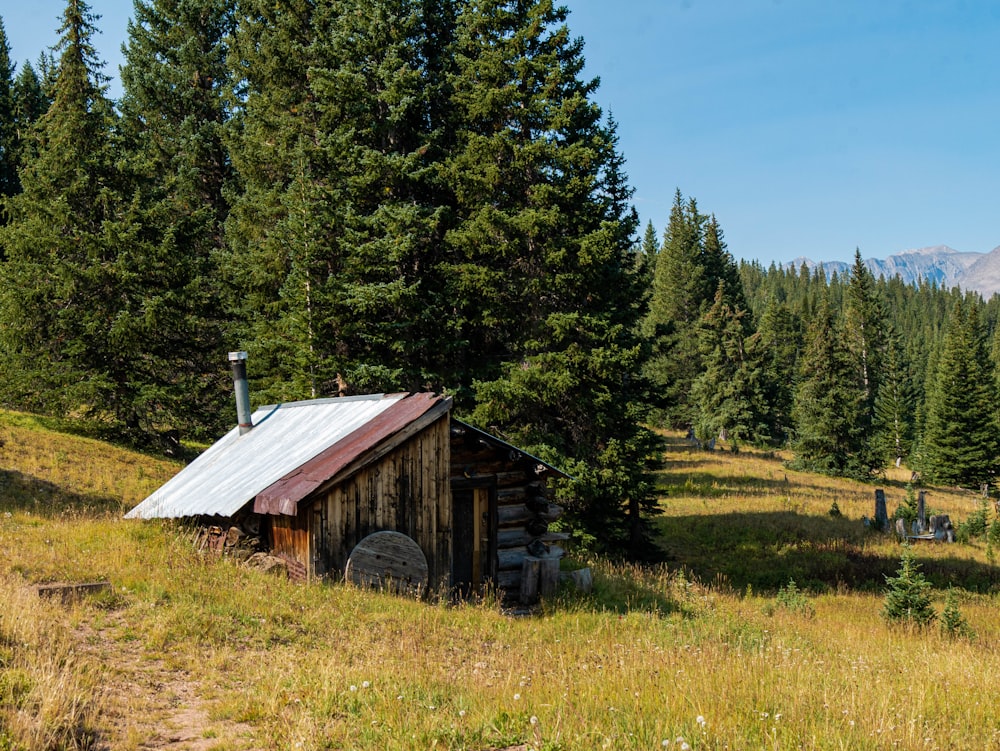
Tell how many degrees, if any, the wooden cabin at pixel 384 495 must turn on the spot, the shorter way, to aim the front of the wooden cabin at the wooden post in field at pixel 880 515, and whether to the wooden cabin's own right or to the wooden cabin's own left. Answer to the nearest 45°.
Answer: approximately 90° to the wooden cabin's own left

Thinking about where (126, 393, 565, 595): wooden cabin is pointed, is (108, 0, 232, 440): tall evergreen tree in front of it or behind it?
behind

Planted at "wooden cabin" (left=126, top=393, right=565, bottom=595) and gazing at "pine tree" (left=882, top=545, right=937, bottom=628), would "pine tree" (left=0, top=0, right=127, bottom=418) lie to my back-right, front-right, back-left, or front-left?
back-left

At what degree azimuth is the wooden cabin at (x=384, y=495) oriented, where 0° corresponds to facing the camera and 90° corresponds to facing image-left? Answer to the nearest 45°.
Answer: approximately 315°

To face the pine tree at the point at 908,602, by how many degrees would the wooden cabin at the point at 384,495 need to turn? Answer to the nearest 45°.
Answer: approximately 45° to its left

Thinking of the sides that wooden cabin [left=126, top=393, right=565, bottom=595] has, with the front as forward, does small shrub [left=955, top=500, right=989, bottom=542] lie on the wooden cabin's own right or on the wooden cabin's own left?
on the wooden cabin's own left

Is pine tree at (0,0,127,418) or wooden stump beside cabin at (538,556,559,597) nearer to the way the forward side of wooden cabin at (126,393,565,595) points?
the wooden stump beside cabin
